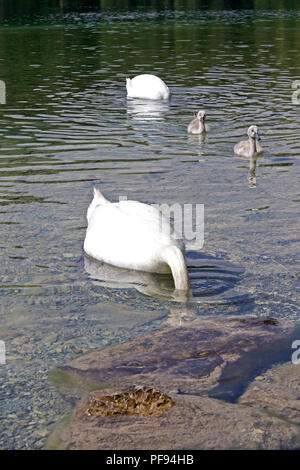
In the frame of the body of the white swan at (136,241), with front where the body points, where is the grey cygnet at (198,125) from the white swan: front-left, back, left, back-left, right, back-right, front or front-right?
back-left

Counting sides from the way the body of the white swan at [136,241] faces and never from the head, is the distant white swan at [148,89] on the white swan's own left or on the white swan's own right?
on the white swan's own left

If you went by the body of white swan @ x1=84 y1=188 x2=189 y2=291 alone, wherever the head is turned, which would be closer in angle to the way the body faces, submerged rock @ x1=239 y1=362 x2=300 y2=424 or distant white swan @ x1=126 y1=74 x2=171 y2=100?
the submerged rock
